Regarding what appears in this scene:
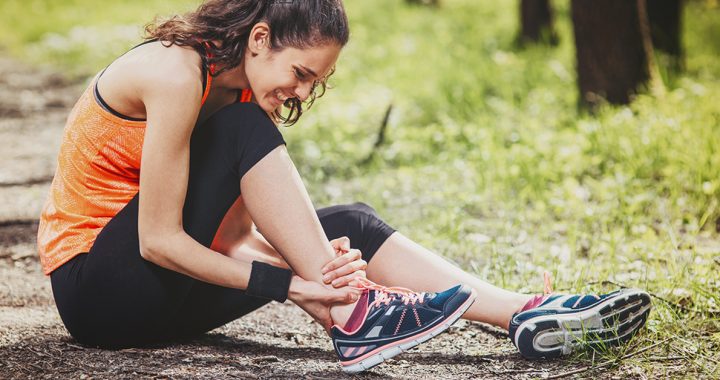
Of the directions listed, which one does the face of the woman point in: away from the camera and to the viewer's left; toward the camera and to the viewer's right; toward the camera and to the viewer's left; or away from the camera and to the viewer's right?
toward the camera and to the viewer's right

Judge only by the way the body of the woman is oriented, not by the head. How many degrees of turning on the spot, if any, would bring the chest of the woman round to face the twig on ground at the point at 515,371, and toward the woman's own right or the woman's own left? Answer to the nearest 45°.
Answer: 0° — they already face it

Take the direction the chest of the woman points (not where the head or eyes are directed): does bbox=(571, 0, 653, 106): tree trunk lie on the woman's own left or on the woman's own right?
on the woman's own left

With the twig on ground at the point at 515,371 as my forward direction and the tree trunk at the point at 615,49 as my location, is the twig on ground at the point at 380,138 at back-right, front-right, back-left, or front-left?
front-right

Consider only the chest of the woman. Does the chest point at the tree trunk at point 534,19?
no

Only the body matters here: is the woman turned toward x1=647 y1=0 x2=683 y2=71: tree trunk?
no

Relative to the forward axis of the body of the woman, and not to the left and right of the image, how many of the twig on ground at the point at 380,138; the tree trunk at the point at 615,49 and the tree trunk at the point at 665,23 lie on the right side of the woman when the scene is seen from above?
0

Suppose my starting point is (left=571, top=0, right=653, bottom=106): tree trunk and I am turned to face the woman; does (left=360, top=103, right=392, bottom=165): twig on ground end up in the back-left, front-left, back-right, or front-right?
front-right

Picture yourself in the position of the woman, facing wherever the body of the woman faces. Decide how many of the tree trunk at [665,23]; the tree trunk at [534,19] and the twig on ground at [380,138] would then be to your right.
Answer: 0

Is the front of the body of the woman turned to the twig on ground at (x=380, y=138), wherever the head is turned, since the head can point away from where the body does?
no

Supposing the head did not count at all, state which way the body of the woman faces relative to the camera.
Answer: to the viewer's right

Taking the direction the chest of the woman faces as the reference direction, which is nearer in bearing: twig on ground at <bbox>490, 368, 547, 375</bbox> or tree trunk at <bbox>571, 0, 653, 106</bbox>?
the twig on ground

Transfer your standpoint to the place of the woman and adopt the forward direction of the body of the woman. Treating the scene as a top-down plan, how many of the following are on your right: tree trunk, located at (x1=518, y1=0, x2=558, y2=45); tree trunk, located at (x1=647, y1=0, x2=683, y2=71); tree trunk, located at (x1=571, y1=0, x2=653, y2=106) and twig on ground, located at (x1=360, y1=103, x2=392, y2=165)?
0

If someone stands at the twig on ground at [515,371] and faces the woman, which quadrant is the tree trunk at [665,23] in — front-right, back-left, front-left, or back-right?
back-right
